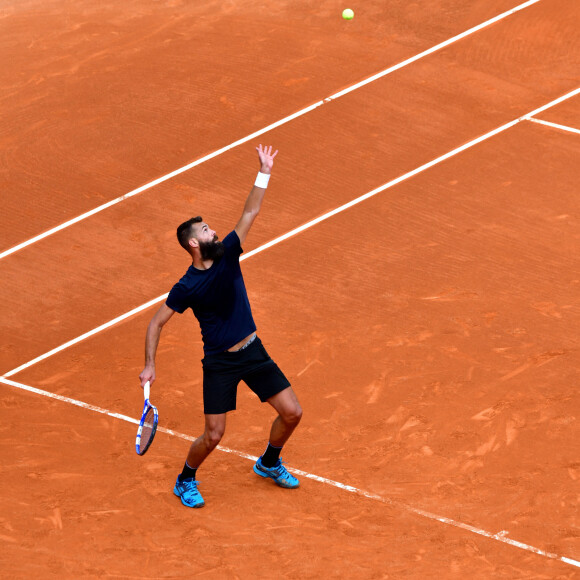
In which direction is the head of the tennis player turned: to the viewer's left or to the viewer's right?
to the viewer's right

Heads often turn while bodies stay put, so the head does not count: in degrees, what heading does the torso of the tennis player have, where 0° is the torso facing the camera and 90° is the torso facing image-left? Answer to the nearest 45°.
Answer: approximately 315°
